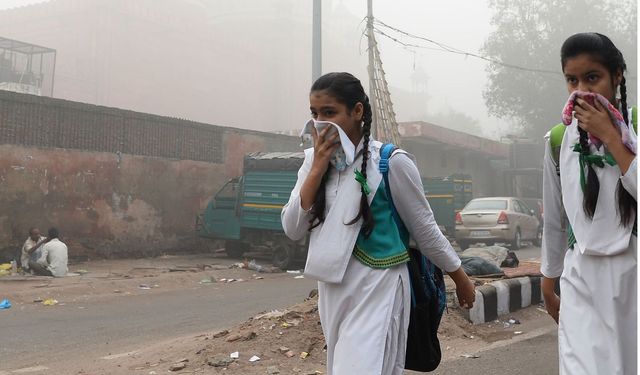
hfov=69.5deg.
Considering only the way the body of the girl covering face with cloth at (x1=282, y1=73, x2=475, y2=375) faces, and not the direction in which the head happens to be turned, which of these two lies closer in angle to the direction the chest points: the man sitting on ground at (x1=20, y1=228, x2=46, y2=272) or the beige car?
the man sitting on ground

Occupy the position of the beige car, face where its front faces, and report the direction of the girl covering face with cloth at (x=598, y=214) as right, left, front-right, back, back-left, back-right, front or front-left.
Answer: back-right

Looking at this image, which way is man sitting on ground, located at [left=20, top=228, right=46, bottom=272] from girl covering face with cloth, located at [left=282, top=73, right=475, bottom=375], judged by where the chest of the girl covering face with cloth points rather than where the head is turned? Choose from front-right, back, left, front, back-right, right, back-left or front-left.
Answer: right

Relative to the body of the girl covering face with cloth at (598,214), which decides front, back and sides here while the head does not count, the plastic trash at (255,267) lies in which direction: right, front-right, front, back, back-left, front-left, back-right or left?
right

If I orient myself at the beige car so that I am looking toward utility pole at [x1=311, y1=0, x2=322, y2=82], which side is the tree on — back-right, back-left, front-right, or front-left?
back-right

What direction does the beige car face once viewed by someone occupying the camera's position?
facing away from the viewer and to the right of the viewer

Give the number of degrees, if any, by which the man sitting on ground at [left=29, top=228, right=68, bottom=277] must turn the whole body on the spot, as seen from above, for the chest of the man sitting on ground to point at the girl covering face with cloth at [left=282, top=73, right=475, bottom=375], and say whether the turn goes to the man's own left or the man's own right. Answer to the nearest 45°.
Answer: approximately 135° to the man's own left

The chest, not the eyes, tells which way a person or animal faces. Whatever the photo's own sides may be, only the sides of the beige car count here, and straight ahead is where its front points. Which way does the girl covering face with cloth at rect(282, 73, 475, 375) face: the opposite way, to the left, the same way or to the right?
the opposite way
